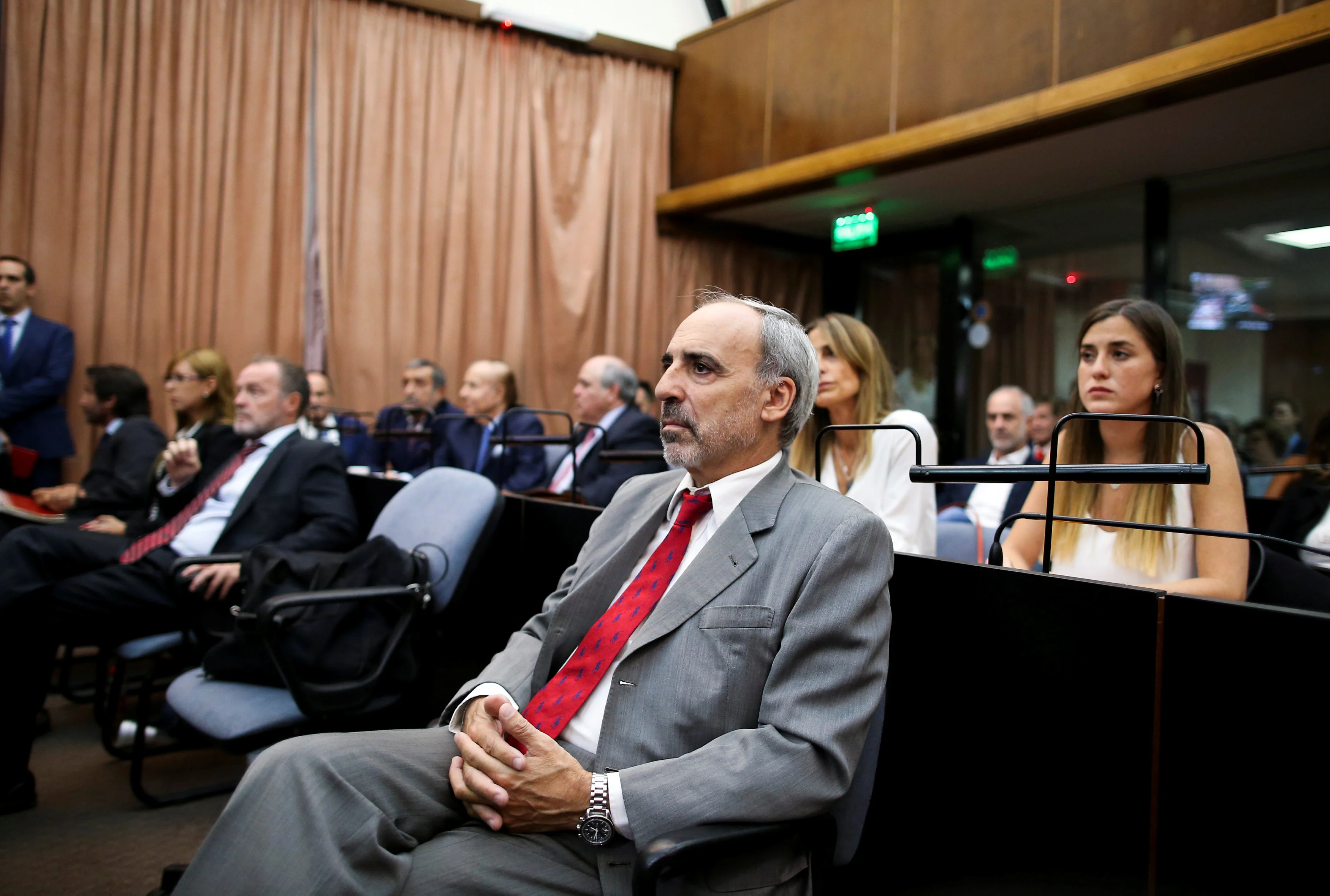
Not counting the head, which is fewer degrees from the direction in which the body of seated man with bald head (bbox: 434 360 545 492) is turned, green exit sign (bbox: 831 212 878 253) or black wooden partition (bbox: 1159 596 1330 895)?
the black wooden partition

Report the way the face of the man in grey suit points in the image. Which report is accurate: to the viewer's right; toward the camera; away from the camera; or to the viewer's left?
to the viewer's left

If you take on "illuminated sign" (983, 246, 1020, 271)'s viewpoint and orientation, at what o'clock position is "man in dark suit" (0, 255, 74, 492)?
The man in dark suit is roughly at 2 o'clock from the illuminated sign.

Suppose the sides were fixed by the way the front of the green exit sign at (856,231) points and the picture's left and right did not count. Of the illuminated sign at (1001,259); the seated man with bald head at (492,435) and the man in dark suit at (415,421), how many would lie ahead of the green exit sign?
2

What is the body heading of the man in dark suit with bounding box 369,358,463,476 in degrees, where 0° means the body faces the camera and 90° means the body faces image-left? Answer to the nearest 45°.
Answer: approximately 45°

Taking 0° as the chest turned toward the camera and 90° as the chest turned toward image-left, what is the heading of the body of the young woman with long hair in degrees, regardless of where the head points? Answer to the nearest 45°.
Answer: approximately 45°

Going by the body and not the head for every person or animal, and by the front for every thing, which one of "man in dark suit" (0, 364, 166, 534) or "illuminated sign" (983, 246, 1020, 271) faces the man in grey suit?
the illuminated sign

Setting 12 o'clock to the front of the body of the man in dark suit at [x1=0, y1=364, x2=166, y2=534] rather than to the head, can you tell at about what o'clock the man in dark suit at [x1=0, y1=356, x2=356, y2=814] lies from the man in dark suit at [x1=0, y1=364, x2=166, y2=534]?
the man in dark suit at [x1=0, y1=356, x2=356, y2=814] is roughly at 9 o'clock from the man in dark suit at [x1=0, y1=364, x2=166, y2=534].

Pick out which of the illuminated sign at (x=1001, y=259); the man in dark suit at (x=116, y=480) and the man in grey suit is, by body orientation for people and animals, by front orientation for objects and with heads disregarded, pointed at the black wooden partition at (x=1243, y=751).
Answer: the illuminated sign

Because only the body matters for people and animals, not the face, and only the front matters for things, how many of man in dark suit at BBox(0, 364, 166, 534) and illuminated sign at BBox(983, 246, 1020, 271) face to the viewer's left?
1

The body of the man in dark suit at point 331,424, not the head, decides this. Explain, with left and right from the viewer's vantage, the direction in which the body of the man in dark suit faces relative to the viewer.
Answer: facing the viewer and to the left of the viewer

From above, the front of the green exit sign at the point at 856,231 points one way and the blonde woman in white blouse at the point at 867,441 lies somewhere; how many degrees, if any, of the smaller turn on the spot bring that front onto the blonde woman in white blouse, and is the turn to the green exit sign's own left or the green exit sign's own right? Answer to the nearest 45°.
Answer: approximately 45° to the green exit sign's own left
